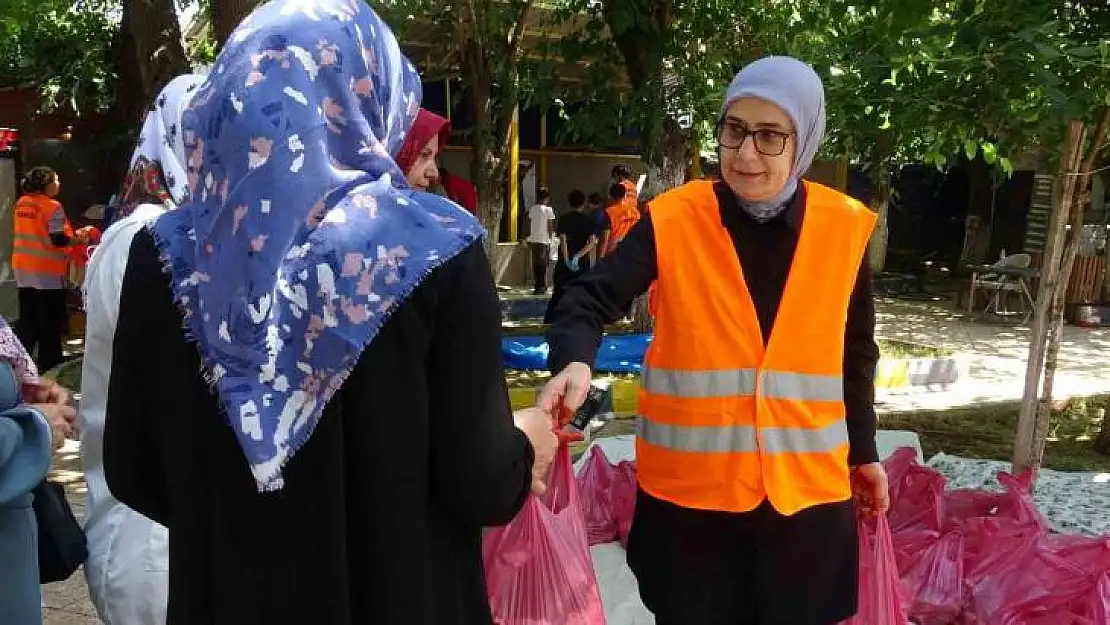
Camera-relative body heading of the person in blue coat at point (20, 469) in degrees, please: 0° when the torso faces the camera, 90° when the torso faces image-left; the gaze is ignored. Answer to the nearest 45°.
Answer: approximately 270°

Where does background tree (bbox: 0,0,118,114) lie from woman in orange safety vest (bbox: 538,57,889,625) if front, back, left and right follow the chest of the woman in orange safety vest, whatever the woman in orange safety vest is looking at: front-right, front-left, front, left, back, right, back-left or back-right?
back-right

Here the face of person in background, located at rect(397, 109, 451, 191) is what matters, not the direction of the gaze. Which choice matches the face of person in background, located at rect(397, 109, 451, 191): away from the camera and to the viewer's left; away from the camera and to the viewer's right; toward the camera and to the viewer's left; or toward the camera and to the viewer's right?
toward the camera and to the viewer's right

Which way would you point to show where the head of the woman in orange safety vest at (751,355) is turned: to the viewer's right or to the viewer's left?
to the viewer's left

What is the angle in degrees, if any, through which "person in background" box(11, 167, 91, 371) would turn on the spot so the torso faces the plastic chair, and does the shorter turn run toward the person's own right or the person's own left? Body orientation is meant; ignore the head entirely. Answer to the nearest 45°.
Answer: approximately 45° to the person's own right

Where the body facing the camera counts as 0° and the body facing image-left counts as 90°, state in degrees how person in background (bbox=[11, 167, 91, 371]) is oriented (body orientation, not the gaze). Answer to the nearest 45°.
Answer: approximately 225°

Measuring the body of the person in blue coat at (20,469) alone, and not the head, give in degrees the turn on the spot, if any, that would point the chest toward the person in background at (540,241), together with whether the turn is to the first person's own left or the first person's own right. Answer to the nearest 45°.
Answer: approximately 45° to the first person's own left

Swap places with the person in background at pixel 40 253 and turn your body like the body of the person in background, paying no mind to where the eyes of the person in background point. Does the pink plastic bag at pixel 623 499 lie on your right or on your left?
on your right
